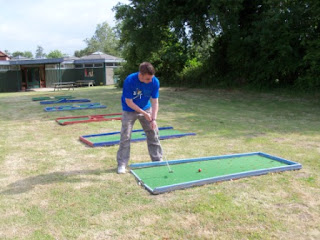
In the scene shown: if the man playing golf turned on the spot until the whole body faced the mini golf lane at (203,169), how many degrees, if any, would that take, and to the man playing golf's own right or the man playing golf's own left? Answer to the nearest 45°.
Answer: approximately 45° to the man playing golf's own left

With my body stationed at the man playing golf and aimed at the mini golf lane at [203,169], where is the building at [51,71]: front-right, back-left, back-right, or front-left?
back-left

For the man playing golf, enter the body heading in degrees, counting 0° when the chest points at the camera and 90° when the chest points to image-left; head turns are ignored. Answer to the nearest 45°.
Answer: approximately 315°

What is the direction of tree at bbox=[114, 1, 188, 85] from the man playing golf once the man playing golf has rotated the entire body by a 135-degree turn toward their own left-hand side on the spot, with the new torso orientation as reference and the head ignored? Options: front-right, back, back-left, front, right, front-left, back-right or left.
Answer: front

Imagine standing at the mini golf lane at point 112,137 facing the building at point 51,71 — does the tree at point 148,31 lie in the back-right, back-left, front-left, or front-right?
front-right

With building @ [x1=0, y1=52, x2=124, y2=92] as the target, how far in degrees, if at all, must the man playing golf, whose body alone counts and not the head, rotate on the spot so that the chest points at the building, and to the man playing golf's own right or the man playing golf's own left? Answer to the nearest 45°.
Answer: approximately 135° to the man playing golf's own left

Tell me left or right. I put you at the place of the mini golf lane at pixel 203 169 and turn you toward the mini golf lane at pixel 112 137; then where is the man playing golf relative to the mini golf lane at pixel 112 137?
left

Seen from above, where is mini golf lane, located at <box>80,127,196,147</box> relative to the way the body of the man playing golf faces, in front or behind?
behind
